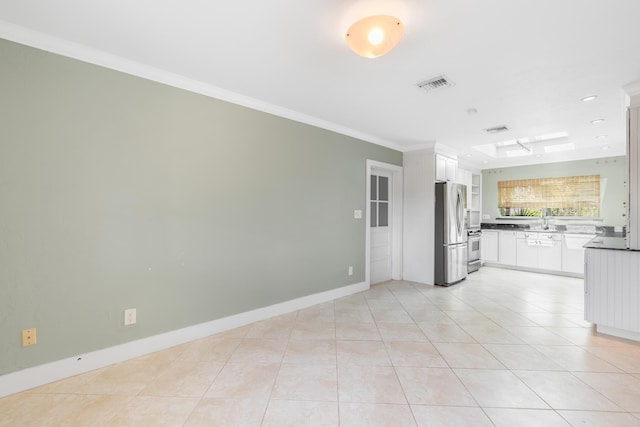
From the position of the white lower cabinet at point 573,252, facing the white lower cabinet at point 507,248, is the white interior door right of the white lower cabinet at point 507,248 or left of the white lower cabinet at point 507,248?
left

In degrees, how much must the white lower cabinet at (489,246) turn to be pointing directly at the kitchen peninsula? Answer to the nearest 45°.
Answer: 0° — it already faces it

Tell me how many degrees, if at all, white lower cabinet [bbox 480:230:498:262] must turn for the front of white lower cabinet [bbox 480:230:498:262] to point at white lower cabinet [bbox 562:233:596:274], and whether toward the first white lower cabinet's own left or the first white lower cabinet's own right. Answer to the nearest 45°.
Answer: approximately 90° to the first white lower cabinet's own left

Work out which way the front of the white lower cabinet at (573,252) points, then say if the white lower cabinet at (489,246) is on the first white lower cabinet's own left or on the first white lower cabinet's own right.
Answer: on the first white lower cabinet's own right

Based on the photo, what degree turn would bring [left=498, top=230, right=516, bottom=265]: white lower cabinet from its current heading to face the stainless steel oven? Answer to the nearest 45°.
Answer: approximately 45° to its right

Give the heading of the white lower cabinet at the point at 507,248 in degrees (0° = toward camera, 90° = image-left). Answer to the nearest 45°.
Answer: approximately 0°

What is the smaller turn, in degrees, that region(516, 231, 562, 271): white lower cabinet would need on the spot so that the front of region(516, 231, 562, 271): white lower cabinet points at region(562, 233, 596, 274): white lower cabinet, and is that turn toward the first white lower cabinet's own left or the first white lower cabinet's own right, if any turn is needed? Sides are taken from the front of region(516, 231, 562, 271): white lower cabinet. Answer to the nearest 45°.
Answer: approximately 90° to the first white lower cabinet's own left

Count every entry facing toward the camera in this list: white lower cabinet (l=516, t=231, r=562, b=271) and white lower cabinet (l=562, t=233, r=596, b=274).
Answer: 2
